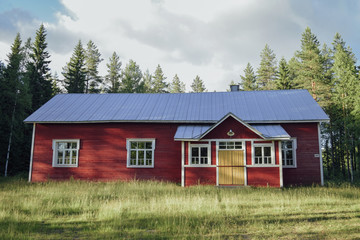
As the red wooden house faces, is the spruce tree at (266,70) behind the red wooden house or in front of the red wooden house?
behind

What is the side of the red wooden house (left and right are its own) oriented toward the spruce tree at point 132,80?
back

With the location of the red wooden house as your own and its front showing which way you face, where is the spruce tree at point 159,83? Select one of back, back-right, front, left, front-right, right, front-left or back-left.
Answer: back

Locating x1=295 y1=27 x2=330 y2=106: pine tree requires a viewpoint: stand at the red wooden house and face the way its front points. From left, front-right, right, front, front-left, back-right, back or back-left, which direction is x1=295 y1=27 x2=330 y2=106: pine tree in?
back-left

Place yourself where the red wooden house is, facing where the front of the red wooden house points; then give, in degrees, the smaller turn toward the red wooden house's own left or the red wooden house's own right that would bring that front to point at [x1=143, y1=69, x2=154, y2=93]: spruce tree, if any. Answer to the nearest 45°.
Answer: approximately 180°

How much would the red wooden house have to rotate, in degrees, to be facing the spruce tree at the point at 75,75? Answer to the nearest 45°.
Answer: approximately 135° to its right

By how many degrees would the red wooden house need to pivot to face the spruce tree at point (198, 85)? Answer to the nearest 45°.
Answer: approximately 180°

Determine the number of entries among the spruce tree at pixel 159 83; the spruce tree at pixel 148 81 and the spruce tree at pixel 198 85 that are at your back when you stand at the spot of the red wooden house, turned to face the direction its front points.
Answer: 3

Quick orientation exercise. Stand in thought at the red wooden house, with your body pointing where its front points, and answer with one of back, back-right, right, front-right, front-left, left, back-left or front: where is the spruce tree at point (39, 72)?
back-right

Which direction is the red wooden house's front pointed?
toward the camera
